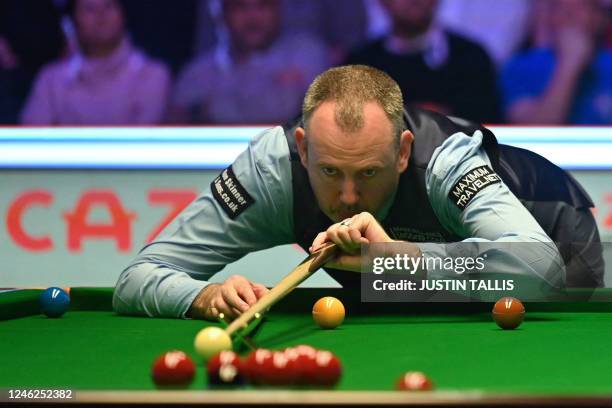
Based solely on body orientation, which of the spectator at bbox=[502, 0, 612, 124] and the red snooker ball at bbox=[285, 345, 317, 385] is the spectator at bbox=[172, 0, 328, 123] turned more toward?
the red snooker ball

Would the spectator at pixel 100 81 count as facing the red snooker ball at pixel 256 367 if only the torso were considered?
yes

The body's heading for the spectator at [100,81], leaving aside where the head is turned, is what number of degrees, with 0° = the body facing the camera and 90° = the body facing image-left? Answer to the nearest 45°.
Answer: approximately 0°

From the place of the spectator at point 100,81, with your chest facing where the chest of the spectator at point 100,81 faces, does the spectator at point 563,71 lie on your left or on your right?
on your left

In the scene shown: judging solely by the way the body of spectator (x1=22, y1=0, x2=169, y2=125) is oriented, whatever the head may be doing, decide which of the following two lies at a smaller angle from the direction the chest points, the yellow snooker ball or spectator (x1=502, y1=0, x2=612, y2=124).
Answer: the yellow snooker ball
